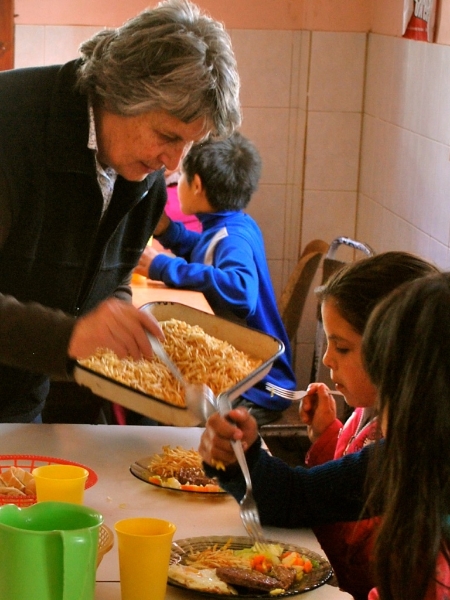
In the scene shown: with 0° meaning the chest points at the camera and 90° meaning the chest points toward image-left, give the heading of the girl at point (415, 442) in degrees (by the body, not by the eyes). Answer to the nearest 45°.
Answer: approximately 135°

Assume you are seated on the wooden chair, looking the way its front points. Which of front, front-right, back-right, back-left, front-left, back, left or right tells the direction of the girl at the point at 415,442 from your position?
left

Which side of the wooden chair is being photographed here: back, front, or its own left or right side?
left

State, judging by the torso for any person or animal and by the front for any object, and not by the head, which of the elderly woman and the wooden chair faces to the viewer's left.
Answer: the wooden chair

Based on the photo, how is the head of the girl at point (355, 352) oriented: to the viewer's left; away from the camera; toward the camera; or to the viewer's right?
to the viewer's left

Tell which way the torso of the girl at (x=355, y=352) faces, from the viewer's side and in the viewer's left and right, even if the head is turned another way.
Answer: facing to the left of the viewer

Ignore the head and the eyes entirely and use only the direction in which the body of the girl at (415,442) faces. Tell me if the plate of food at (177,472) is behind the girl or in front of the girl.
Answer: in front

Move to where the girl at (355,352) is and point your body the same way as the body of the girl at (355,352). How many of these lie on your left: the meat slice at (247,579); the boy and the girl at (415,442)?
2

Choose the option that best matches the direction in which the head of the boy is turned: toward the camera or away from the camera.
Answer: away from the camera

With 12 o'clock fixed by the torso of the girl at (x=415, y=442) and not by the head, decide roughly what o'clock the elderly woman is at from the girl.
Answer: The elderly woman is roughly at 12 o'clock from the girl.

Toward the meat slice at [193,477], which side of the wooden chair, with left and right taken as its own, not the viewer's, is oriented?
left

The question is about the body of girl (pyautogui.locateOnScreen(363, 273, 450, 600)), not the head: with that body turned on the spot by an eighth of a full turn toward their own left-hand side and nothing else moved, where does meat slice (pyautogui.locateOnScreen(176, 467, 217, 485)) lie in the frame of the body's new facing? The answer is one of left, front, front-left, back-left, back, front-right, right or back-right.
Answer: front-right
